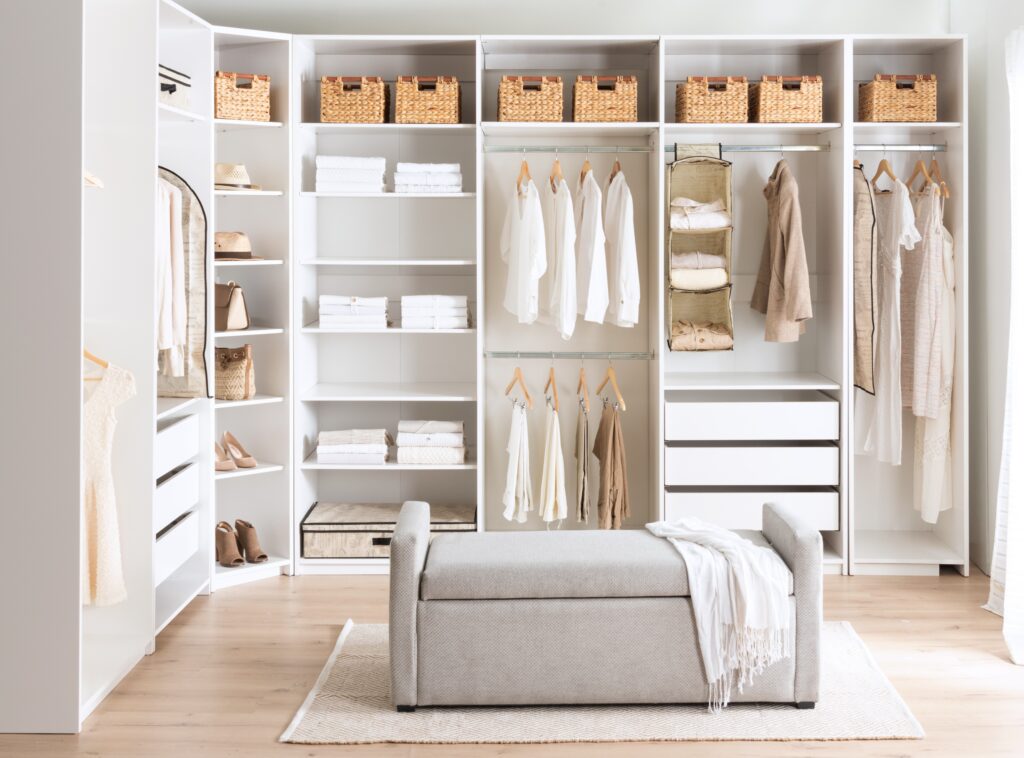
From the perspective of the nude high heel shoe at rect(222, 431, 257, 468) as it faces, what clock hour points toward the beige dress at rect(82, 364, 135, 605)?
The beige dress is roughly at 2 o'clock from the nude high heel shoe.

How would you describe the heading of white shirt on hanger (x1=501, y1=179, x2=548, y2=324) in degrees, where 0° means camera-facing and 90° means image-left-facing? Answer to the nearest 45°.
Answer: approximately 45°

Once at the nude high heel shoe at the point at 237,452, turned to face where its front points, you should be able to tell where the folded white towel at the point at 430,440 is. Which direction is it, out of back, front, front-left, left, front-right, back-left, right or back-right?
front-left
